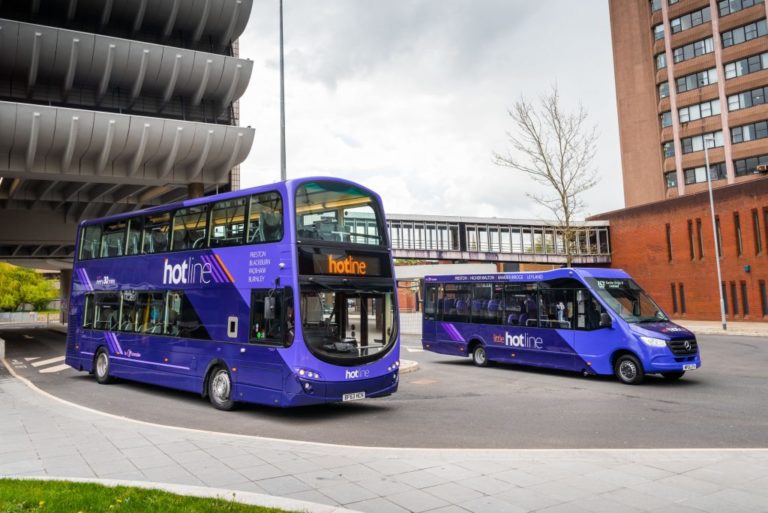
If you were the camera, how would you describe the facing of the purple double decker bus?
facing the viewer and to the right of the viewer

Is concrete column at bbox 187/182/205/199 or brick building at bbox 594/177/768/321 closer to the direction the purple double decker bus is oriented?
the brick building

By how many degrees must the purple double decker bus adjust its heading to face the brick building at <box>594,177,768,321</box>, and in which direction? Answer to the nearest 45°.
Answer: approximately 90° to its left

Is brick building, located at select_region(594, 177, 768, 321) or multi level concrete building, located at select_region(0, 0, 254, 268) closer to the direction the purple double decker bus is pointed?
the brick building

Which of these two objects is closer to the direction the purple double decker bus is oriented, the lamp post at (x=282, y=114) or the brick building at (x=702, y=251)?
the brick building

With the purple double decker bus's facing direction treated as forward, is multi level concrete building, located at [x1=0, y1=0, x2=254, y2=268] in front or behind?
behind

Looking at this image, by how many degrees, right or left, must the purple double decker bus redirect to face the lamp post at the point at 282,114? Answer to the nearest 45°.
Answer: approximately 135° to its left

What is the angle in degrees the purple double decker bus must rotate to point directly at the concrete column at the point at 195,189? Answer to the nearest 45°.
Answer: approximately 135° to its left
